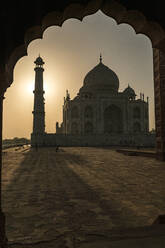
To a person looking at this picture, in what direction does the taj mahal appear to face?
facing the viewer

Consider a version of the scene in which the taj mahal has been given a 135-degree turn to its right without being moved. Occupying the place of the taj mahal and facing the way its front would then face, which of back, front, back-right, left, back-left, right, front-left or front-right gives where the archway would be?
back-left
